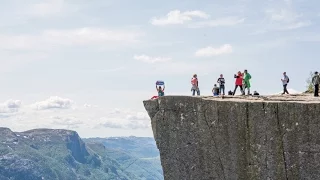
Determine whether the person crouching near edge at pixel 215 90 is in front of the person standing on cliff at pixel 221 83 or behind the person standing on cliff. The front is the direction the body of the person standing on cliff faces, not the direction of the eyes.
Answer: in front

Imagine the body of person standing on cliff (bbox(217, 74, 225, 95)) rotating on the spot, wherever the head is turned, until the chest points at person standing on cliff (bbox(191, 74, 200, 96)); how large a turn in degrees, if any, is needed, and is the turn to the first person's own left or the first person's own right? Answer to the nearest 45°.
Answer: approximately 45° to the first person's own right

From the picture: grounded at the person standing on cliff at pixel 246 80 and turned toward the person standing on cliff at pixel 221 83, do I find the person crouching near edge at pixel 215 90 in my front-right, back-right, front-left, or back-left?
front-left

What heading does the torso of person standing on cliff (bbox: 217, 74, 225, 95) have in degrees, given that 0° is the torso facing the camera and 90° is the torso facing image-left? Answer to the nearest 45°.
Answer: approximately 0°
